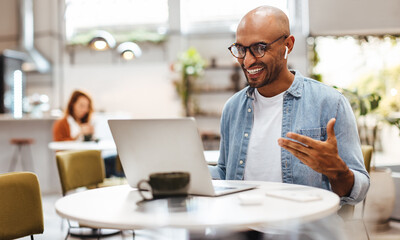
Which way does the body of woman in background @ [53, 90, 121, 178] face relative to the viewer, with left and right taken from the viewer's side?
facing the viewer and to the right of the viewer

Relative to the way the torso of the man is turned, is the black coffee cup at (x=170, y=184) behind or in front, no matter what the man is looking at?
in front

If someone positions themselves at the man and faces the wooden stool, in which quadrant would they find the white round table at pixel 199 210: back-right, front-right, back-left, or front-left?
back-left

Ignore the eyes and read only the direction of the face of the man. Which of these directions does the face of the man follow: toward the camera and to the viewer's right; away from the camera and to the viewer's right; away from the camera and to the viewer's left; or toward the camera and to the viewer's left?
toward the camera and to the viewer's left

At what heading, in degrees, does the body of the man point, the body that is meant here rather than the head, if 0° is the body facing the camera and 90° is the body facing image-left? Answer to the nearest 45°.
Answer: approximately 45°

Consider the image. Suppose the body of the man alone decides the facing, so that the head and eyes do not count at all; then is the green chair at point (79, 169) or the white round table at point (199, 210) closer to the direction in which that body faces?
the white round table

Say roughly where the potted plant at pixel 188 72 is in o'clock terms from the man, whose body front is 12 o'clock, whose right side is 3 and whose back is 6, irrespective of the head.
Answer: The potted plant is roughly at 4 o'clock from the man.

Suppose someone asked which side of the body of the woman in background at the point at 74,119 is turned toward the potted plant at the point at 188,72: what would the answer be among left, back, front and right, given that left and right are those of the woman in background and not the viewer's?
left

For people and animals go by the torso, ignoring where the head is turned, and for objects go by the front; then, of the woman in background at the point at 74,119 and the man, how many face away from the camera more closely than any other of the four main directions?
0

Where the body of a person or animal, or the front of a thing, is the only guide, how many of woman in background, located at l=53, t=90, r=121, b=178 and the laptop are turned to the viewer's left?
0

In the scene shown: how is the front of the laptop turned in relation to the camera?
facing away from the viewer and to the right of the viewer

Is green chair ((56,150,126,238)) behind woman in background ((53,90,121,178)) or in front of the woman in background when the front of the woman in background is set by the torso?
in front
